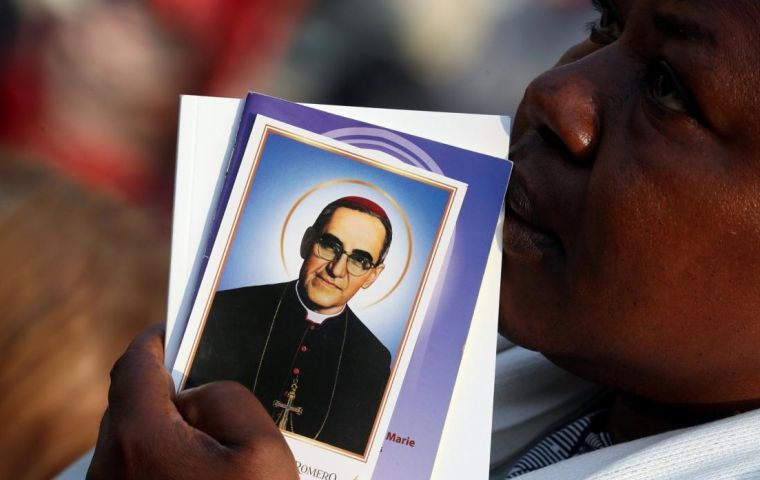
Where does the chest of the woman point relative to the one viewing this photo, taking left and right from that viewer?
facing the viewer and to the left of the viewer

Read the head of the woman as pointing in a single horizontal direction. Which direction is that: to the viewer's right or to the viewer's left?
to the viewer's left
